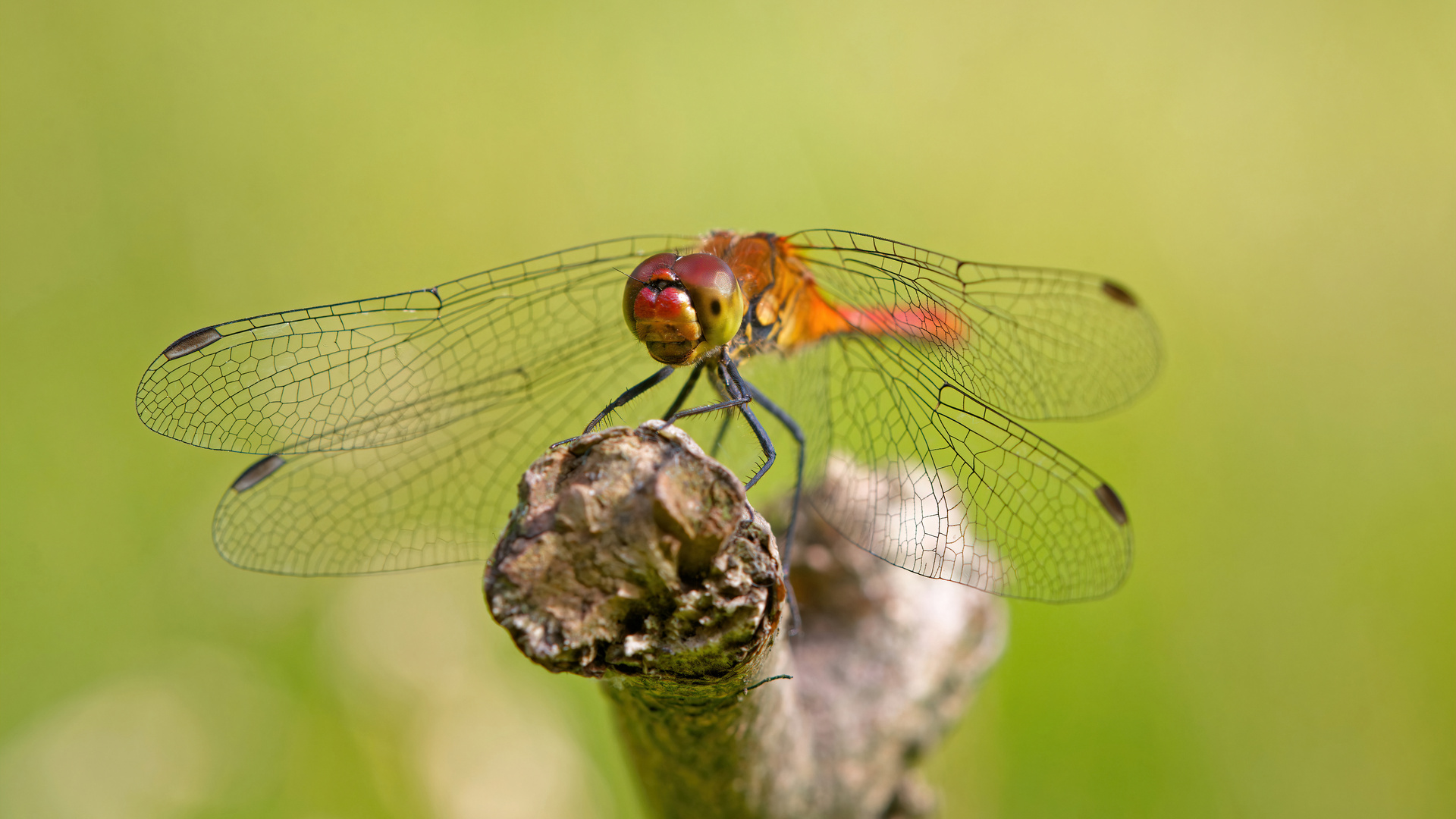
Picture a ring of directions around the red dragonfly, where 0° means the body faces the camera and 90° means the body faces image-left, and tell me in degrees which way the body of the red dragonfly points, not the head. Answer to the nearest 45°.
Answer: approximately 45°
